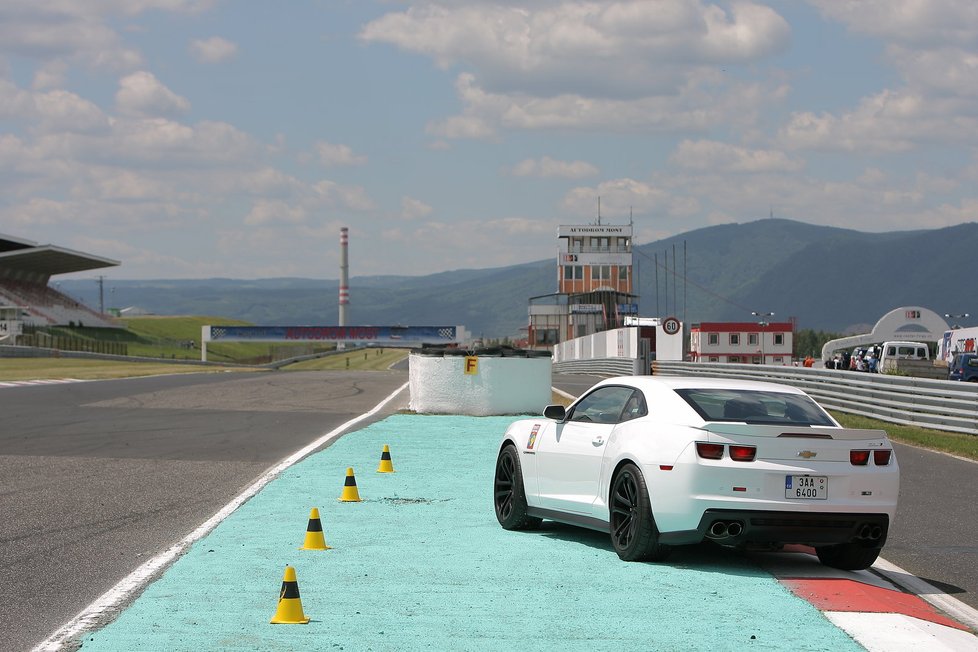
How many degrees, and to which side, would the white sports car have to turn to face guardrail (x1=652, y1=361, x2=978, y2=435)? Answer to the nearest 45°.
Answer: approximately 45° to its right

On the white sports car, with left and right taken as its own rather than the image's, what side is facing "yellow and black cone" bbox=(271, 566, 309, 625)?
left

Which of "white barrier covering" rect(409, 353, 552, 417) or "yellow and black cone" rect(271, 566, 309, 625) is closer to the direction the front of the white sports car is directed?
the white barrier covering

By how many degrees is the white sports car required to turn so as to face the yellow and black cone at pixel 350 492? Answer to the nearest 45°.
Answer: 0° — it already faces it

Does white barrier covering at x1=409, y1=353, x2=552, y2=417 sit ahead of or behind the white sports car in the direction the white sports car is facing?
ahead

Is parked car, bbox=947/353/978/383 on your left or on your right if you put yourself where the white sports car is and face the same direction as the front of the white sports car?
on your right

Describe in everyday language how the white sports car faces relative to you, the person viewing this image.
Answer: facing away from the viewer and to the left of the viewer

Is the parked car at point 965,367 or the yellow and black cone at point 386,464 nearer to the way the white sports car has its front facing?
the yellow and black cone

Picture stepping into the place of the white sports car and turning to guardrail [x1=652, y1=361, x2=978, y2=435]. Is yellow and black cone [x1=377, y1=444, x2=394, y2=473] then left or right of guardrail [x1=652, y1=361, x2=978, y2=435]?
left

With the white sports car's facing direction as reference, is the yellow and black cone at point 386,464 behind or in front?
in front

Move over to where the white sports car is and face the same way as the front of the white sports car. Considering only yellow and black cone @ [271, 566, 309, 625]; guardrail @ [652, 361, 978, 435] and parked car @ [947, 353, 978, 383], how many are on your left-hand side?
1
